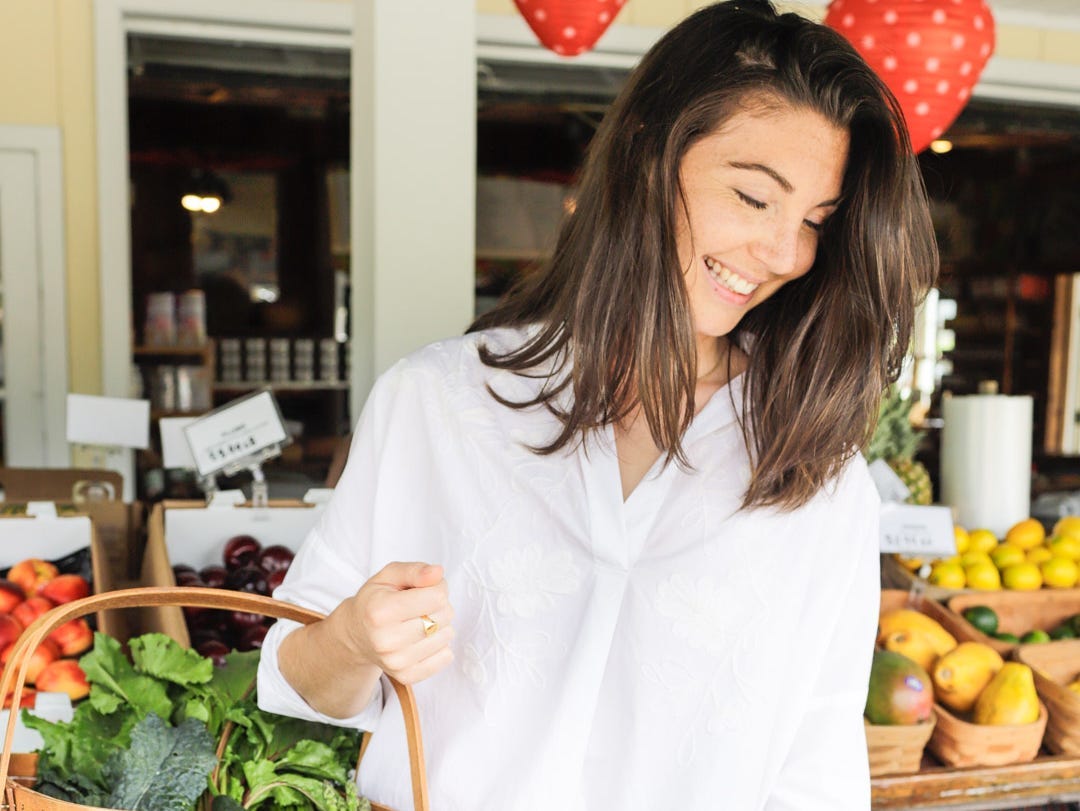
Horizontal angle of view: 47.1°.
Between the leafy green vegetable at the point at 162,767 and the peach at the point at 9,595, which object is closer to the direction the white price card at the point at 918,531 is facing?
the leafy green vegetable

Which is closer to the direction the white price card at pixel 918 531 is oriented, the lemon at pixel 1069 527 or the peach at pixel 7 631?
the peach

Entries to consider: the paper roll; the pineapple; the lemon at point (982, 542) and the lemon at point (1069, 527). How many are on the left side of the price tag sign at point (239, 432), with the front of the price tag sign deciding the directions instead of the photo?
4

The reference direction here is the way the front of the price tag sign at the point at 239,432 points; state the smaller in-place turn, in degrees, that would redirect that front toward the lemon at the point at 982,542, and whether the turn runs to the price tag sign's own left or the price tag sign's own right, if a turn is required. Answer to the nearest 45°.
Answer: approximately 90° to the price tag sign's own left

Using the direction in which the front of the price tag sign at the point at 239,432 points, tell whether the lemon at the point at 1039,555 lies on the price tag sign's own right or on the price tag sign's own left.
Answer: on the price tag sign's own left

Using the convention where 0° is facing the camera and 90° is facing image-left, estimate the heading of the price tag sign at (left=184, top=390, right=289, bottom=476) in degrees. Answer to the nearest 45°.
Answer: approximately 0°

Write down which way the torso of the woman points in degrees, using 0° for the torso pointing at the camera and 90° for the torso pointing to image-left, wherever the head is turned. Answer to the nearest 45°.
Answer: approximately 0°
